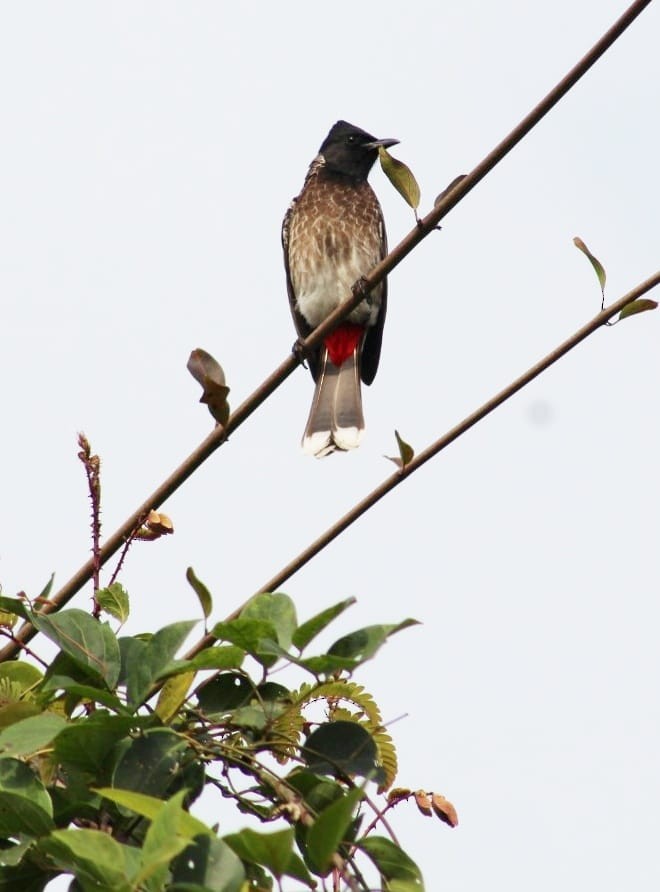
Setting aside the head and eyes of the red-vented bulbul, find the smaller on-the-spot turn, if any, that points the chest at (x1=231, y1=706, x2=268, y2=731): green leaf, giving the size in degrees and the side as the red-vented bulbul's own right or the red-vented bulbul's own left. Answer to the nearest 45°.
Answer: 0° — it already faces it

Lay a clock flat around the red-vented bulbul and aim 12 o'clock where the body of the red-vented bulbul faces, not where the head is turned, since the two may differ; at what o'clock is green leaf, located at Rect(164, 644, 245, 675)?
The green leaf is roughly at 2 o'clock from the red-vented bulbul.

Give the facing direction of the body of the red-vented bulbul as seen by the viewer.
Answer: toward the camera

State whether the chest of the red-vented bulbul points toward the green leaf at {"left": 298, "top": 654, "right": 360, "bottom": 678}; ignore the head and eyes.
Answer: yes

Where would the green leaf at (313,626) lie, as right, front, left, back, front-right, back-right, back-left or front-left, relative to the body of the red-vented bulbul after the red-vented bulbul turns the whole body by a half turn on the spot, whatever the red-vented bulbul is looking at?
back

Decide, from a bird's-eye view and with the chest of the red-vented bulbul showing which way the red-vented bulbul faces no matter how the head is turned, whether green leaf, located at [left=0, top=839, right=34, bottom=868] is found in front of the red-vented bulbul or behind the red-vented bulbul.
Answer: in front

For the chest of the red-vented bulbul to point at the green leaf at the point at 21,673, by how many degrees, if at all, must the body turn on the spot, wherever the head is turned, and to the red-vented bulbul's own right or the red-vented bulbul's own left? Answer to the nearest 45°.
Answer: approximately 90° to the red-vented bulbul's own right

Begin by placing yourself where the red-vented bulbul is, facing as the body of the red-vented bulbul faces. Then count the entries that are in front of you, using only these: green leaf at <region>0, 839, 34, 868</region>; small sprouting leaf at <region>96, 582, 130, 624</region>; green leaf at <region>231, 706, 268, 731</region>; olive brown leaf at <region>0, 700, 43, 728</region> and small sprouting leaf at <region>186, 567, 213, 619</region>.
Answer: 5

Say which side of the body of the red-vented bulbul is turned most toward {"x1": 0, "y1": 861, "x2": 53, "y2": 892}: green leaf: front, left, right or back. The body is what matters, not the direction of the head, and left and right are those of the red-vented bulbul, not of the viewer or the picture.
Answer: right

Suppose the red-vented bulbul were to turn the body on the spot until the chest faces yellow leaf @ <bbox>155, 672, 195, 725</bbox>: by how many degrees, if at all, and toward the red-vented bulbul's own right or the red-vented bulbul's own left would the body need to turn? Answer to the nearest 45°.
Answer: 0° — it already faces it
